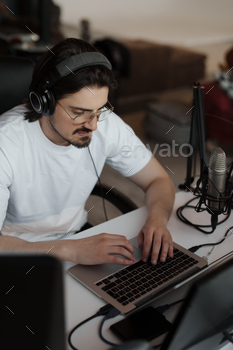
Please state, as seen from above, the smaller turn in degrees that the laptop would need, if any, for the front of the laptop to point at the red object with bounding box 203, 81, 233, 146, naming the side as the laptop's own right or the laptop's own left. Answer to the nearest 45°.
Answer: approximately 45° to the laptop's own right

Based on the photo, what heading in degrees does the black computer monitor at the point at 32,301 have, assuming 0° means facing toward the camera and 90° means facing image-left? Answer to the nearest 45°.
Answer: approximately 180°

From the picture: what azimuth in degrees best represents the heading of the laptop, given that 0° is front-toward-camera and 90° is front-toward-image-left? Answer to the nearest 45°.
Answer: approximately 135°

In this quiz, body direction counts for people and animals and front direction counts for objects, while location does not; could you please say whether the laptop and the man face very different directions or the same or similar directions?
very different directions

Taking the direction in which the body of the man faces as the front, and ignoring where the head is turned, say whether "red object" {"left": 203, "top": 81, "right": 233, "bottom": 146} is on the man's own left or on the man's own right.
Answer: on the man's own left

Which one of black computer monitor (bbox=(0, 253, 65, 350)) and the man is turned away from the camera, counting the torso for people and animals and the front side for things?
the black computer monitor

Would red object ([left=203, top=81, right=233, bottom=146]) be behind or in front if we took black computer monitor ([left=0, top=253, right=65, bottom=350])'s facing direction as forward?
in front

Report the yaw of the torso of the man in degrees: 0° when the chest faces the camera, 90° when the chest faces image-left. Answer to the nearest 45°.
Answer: approximately 315°

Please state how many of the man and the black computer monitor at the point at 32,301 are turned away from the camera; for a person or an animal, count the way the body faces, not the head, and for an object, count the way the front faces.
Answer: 1

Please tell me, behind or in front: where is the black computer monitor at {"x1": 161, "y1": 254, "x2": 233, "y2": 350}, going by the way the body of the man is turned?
in front
